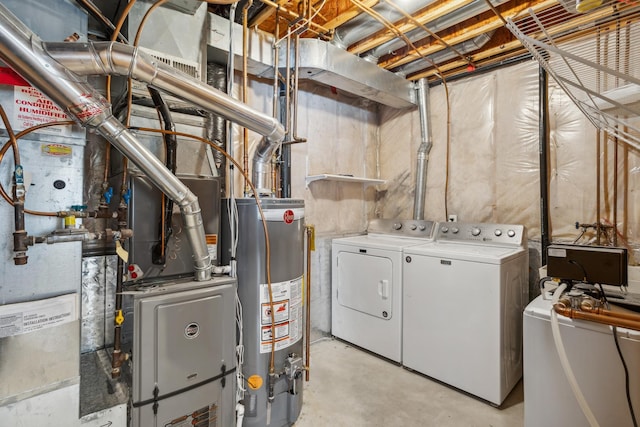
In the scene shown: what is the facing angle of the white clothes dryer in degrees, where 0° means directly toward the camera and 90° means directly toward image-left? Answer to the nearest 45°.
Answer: approximately 45°

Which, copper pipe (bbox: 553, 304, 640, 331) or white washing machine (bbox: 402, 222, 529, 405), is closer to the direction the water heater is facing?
the copper pipe

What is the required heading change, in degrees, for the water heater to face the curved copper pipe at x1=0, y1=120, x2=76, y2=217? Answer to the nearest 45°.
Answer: approximately 90° to its right
